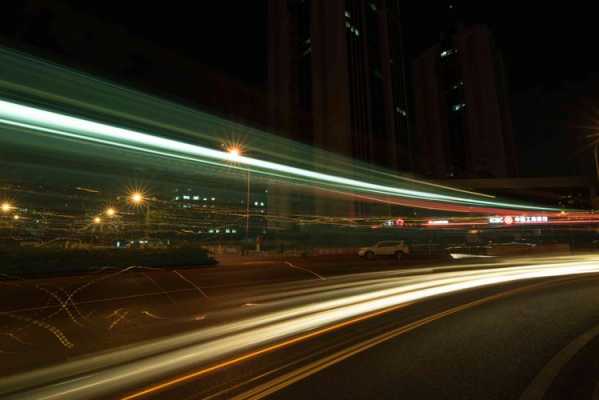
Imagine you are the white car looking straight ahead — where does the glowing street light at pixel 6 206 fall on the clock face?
The glowing street light is roughly at 1 o'clock from the white car.

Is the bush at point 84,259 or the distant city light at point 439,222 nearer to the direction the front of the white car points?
the bush

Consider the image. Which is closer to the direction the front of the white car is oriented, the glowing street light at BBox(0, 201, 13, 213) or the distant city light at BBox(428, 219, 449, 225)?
the glowing street light

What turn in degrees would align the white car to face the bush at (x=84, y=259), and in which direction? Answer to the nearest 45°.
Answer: approximately 45° to its left

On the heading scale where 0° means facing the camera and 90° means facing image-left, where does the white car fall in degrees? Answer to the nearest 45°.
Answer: approximately 90°

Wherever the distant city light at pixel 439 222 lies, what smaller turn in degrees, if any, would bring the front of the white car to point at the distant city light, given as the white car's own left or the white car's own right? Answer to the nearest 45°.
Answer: approximately 135° to the white car's own right
